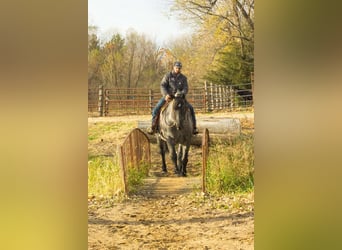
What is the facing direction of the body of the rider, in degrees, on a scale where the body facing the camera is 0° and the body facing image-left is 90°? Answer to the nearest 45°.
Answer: approximately 0°

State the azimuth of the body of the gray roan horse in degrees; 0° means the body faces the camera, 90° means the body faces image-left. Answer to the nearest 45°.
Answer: approximately 0°
